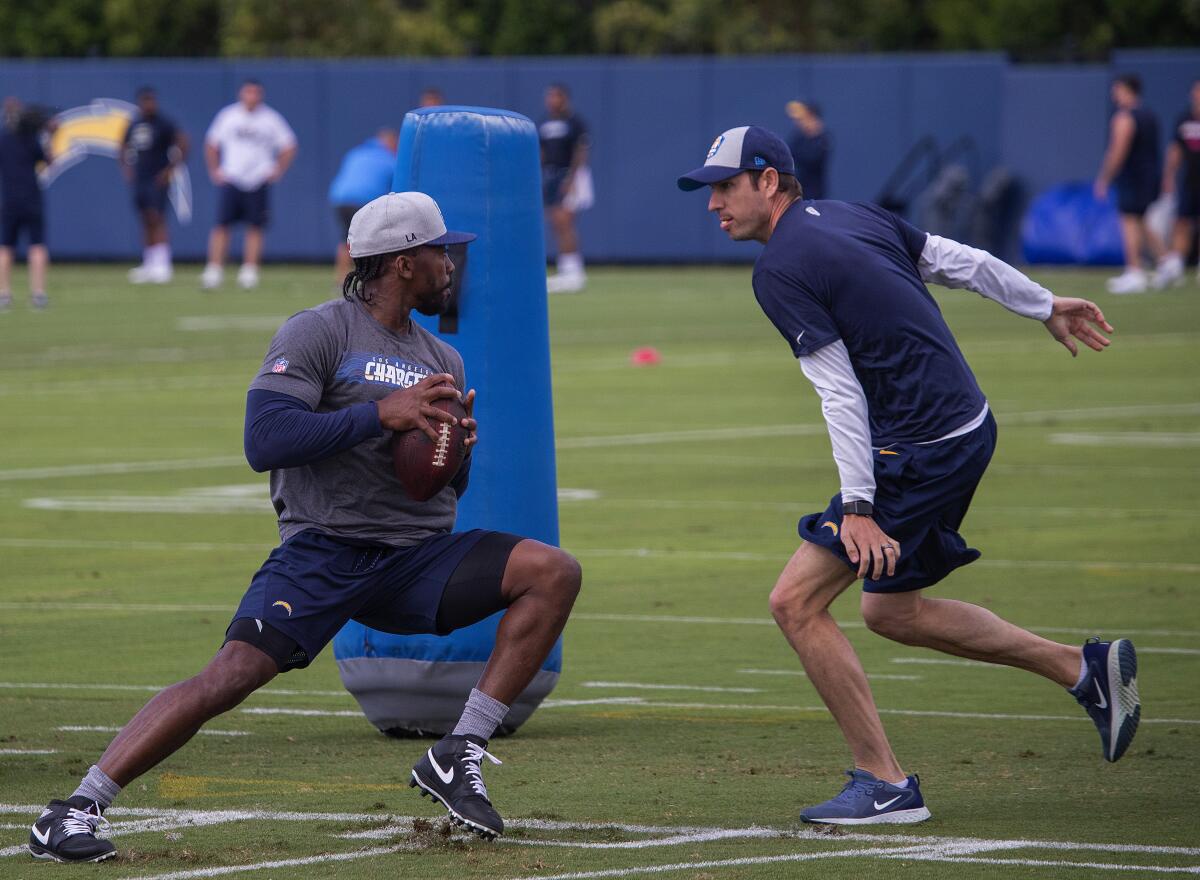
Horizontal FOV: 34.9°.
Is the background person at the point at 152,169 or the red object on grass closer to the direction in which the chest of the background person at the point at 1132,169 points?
the background person

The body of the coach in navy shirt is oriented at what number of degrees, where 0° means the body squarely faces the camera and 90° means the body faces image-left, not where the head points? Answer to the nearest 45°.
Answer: approximately 90°

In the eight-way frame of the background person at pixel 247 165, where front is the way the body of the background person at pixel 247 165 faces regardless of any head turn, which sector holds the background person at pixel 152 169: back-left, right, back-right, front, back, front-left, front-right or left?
back-right

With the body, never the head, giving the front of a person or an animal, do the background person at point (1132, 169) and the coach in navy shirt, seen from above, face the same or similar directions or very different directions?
same or similar directions

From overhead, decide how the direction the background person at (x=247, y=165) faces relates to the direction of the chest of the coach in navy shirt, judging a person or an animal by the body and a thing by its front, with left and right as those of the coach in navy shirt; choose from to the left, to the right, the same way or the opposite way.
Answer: to the left

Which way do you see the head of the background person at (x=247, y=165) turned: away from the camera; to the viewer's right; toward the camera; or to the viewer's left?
toward the camera

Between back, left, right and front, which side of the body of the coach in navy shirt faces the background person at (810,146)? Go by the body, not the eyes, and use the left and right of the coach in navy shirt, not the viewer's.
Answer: right

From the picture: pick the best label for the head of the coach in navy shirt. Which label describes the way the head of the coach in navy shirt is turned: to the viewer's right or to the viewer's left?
to the viewer's left

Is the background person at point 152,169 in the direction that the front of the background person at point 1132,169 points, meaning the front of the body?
yes

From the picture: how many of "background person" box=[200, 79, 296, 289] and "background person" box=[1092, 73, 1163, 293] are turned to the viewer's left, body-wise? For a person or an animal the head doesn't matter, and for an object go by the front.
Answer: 1

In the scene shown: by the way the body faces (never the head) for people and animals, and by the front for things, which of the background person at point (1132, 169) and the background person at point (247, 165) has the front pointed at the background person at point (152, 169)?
the background person at point (1132, 169)

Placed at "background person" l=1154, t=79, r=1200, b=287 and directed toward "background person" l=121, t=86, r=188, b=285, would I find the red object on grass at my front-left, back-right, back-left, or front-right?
front-left

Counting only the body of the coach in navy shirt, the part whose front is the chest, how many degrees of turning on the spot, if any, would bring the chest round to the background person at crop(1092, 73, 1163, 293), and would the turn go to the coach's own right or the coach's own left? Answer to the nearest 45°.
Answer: approximately 90° to the coach's own right

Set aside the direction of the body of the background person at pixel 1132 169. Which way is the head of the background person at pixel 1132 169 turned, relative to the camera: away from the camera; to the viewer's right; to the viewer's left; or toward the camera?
to the viewer's left

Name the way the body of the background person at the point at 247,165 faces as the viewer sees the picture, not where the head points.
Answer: toward the camera
